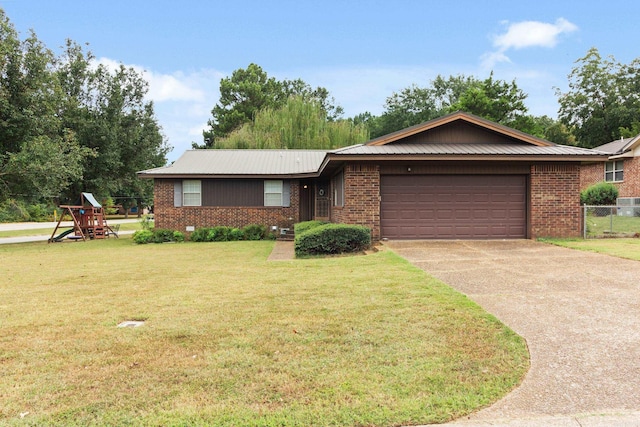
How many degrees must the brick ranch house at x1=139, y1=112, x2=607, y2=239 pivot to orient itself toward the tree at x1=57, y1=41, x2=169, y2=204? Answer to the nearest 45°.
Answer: approximately 135° to its right

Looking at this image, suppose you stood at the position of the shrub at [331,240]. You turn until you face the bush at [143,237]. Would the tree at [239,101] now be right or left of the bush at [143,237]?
right

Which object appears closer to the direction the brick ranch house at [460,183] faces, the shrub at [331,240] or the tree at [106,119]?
the shrub

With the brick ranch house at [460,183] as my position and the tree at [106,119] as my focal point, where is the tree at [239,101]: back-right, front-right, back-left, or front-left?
front-right

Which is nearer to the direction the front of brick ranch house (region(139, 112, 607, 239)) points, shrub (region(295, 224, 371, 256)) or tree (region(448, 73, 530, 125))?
the shrub

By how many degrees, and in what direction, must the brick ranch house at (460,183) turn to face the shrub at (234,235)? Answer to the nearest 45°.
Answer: approximately 135° to its right

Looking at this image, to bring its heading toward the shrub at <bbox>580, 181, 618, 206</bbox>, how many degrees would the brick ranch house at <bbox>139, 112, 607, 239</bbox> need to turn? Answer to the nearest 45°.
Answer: approximately 135° to its left

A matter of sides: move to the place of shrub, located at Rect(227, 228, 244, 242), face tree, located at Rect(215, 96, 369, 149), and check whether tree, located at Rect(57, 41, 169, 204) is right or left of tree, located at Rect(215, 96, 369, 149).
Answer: left

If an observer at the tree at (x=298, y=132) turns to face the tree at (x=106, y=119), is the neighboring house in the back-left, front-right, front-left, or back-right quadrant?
back-left

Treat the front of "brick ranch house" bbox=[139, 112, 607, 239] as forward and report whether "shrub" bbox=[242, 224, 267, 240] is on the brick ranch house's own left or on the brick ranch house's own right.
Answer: on the brick ranch house's own right

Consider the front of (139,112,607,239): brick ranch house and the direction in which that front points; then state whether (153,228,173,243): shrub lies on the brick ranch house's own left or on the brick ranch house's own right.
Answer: on the brick ranch house's own right

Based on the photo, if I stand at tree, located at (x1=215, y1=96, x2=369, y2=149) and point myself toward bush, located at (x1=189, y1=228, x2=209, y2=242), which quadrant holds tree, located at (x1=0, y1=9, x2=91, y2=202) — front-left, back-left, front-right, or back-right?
front-right

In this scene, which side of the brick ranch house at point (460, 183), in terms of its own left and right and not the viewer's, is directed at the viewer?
front

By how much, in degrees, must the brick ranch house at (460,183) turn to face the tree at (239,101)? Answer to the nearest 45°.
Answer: approximately 135° to its right

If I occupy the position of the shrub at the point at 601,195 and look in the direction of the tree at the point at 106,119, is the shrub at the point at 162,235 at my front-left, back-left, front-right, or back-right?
front-left

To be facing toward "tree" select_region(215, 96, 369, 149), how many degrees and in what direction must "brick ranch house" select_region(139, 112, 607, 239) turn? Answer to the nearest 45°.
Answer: approximately 135° to its right
